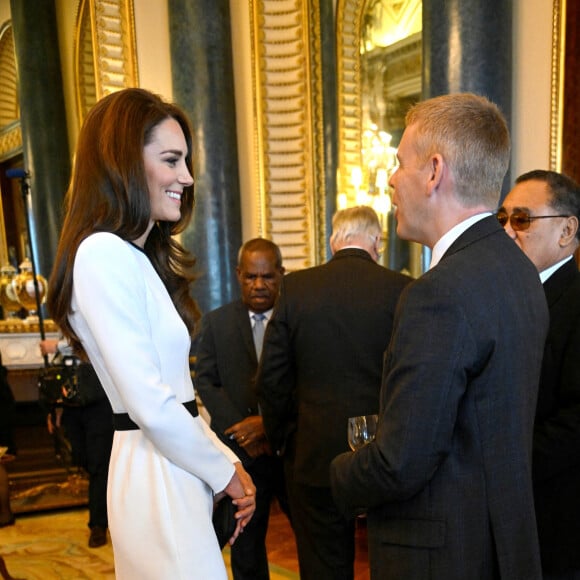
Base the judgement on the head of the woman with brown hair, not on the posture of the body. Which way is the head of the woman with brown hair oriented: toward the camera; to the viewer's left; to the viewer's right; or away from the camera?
to the viewer's right

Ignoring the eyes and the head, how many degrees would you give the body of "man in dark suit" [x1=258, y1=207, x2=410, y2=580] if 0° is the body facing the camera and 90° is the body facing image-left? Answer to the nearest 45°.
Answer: approximately 180°

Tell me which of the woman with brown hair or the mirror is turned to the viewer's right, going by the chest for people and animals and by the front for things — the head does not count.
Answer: the woman with brown hair

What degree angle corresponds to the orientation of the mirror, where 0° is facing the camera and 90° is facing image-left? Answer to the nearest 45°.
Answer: approximately 45°

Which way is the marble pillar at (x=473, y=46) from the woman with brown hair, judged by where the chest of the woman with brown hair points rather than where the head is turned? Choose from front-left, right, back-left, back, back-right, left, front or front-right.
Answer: front-left

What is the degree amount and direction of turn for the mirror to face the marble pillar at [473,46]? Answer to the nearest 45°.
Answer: approximately 45° to its left

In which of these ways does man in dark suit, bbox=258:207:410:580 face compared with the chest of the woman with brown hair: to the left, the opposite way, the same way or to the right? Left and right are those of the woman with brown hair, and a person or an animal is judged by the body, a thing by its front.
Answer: to the left

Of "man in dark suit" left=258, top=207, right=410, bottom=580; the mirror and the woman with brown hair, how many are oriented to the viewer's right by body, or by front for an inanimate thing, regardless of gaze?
1

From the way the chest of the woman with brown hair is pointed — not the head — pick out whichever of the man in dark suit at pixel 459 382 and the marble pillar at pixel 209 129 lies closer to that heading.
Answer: the man in dark suit

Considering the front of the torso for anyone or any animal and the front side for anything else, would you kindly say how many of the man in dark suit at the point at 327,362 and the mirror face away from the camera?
1

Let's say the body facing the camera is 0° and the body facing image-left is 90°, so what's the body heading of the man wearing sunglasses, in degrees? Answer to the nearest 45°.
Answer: approximately 45°

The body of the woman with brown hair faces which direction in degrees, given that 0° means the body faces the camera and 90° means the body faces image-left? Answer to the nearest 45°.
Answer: approximately 270°

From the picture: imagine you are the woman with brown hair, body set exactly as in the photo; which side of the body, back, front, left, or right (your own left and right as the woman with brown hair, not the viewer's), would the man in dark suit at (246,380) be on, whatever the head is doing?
left

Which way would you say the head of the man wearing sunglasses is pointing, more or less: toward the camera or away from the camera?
toward the camera

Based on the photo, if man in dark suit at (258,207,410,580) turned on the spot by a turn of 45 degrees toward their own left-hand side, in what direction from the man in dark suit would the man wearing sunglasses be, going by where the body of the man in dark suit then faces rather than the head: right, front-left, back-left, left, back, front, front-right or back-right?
back

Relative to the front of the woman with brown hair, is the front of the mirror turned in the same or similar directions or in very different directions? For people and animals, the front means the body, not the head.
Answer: very different directions
